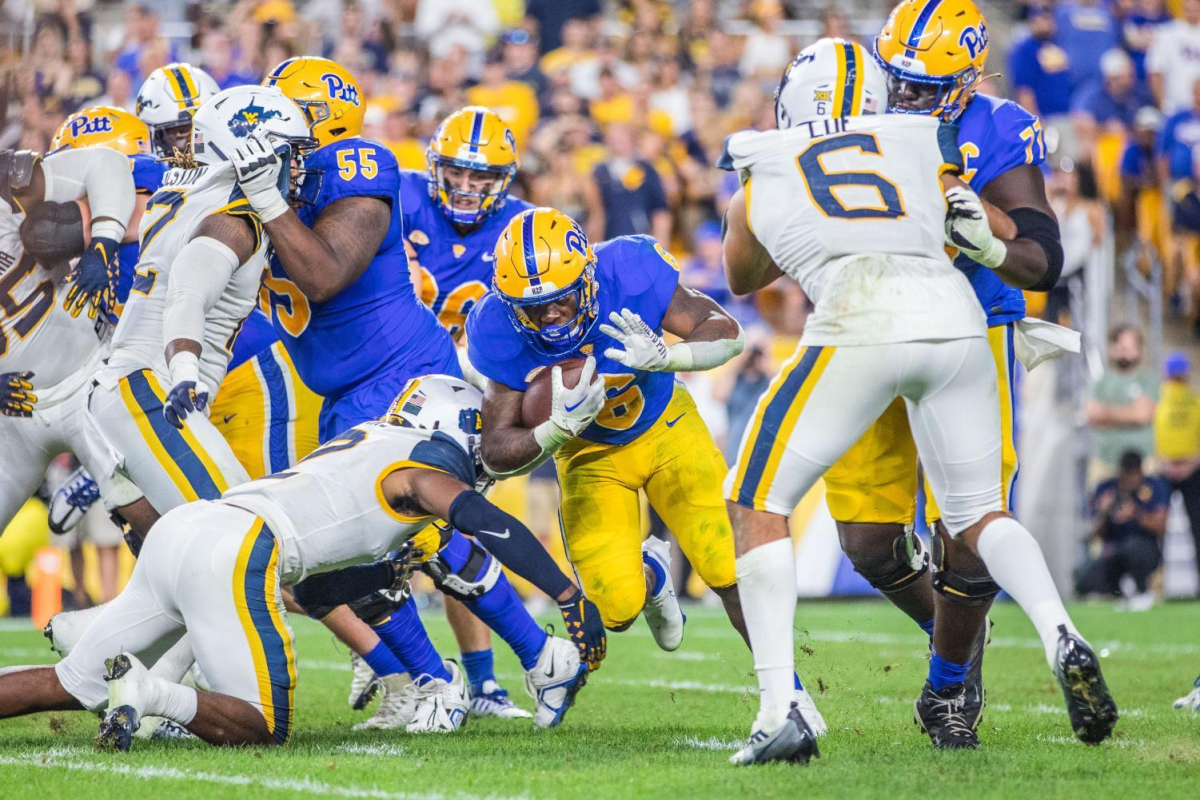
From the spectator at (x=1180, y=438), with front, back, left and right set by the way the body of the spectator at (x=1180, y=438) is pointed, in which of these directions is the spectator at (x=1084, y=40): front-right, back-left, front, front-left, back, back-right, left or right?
back

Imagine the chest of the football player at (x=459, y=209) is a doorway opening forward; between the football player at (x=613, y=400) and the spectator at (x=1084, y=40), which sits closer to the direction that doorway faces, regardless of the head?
the football player

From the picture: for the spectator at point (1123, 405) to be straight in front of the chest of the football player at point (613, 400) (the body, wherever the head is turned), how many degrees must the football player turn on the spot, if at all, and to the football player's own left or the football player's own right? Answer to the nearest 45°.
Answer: approximately 135° to the football player's own left

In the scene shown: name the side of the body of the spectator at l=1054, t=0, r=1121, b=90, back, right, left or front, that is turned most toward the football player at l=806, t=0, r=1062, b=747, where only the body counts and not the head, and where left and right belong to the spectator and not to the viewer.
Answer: front

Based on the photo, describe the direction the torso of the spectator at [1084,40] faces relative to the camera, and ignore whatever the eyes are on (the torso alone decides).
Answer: toward the camera

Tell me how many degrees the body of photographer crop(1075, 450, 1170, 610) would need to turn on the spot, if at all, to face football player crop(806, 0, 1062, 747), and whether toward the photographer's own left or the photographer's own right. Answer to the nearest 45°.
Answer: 0° — they already face them

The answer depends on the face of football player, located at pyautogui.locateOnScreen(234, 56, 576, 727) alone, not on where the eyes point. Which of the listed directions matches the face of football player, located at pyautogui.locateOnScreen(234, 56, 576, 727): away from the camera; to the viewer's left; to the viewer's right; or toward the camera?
to the viewer's left

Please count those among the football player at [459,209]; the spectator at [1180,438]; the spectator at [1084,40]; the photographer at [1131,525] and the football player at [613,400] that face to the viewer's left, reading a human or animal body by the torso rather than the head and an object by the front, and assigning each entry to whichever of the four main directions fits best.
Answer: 0

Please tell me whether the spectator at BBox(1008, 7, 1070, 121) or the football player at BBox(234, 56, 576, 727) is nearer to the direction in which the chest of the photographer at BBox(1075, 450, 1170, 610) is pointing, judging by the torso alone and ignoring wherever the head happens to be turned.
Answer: the football player

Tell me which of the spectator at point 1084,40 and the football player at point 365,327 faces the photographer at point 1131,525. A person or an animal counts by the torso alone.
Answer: the spectator at point 1084,40

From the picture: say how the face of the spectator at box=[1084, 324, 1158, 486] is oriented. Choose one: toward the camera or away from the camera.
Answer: toward the camera

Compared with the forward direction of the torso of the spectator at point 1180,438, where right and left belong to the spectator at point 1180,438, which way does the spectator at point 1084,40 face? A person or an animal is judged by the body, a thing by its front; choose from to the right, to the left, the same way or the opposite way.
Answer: the same way

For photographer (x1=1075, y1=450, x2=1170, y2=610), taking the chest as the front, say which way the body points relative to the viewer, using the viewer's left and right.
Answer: facing the viewer

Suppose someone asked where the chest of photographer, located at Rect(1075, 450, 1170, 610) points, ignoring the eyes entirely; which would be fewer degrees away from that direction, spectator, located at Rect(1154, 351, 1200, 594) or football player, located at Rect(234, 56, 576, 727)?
the football player
